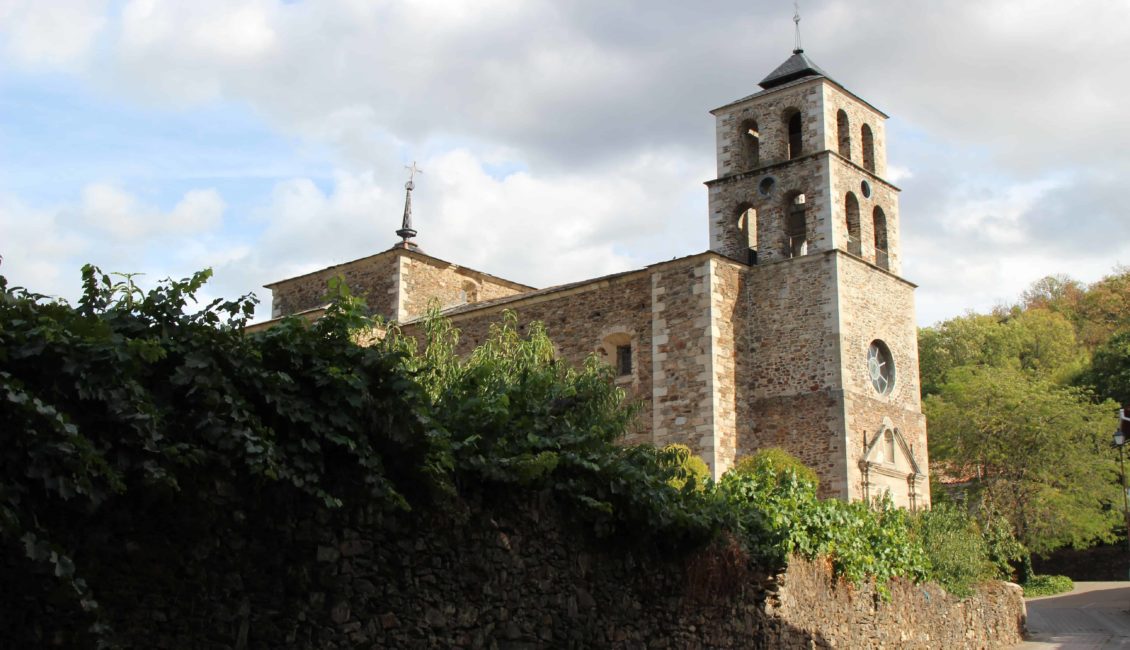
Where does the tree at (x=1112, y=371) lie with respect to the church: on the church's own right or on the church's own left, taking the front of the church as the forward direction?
on the church's own left

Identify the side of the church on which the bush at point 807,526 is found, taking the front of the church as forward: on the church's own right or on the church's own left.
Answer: on the church's own right

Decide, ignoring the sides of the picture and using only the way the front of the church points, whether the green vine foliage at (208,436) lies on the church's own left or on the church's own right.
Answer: on the church's own right

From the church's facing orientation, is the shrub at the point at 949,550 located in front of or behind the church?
in front

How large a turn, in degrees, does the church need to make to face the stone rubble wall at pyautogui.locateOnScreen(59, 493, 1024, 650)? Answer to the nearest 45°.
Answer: approximately 45° to its right

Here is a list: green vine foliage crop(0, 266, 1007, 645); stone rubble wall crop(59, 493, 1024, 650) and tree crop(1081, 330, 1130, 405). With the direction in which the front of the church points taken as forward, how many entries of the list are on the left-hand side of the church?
1
